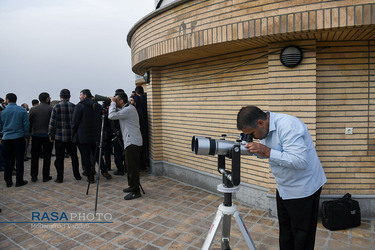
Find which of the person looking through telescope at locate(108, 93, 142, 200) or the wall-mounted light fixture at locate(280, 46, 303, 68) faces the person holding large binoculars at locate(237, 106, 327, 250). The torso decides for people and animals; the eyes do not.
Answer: the wall-mounted light fixture

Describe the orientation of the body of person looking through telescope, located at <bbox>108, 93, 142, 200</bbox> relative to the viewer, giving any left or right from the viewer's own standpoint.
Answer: facing to the left of the viewer

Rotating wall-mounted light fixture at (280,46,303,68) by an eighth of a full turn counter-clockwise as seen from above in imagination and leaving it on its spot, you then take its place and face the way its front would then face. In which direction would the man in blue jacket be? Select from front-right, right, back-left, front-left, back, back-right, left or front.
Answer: back-right

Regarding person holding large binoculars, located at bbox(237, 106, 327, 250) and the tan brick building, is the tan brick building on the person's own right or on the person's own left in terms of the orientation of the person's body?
on the person's own right

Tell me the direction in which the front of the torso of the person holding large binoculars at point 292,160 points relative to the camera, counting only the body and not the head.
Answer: to the viewer's left

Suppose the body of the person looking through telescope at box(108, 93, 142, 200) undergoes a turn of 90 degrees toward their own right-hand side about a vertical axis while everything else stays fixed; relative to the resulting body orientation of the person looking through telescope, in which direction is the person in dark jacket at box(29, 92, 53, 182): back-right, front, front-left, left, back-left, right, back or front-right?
front-left

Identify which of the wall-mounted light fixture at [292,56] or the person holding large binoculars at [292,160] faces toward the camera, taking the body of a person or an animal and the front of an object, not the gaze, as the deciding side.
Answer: the wall-mounted light fixture

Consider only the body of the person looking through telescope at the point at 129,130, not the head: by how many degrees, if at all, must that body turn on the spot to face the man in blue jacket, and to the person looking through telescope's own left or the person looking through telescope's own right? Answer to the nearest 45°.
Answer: approximately 45° to the person looking through telescope's own right

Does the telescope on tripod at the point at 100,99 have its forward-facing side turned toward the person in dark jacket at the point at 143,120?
no

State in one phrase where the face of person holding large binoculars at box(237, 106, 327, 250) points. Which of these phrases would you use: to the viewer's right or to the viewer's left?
to the viewer's left

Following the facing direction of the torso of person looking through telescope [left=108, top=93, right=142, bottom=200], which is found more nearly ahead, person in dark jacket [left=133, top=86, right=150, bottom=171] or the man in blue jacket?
the man in blue jacket

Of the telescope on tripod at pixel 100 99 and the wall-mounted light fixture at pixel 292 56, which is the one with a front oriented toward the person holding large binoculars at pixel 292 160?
the wall-mounted light fixture

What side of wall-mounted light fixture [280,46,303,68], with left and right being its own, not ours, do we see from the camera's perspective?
front

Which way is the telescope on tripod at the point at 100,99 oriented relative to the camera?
to the viewer's left

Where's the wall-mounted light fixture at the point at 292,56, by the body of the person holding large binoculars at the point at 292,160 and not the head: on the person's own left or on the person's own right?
on the person's own right

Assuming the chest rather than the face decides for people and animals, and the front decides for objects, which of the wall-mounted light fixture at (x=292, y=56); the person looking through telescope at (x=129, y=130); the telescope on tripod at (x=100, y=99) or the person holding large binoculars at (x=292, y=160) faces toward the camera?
the wall-mounted light fixture

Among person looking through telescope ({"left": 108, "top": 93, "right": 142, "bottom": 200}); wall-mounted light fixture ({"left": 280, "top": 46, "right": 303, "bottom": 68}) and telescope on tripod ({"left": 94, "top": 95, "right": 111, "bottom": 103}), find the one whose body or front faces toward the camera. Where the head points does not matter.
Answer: the wall-mounted light fixture
